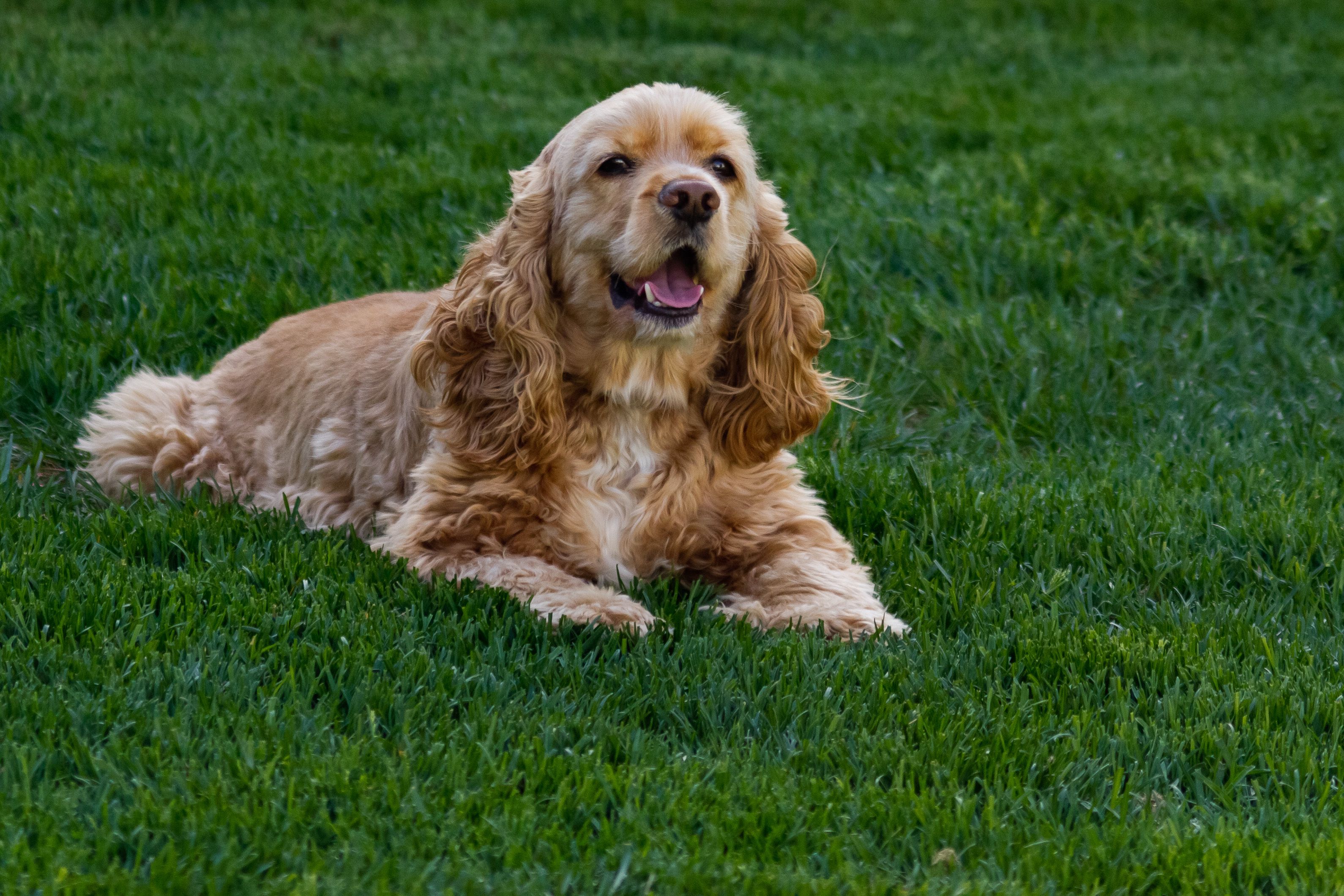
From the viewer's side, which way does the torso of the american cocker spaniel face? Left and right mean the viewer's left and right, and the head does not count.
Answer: facing the viewer and to the right of the viewer
